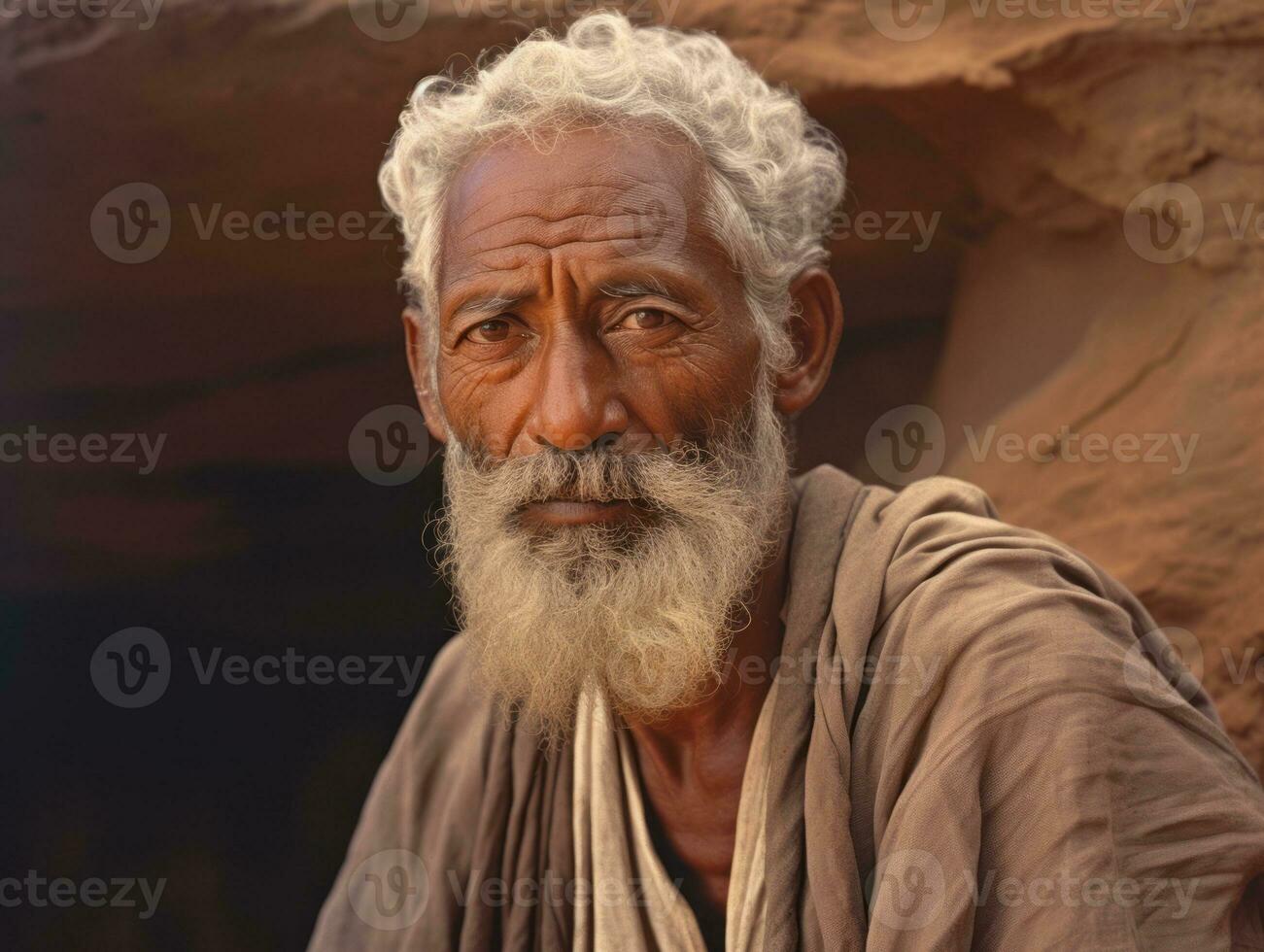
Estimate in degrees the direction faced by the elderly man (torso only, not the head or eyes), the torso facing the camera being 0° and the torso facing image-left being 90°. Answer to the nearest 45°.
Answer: approximately 45°
